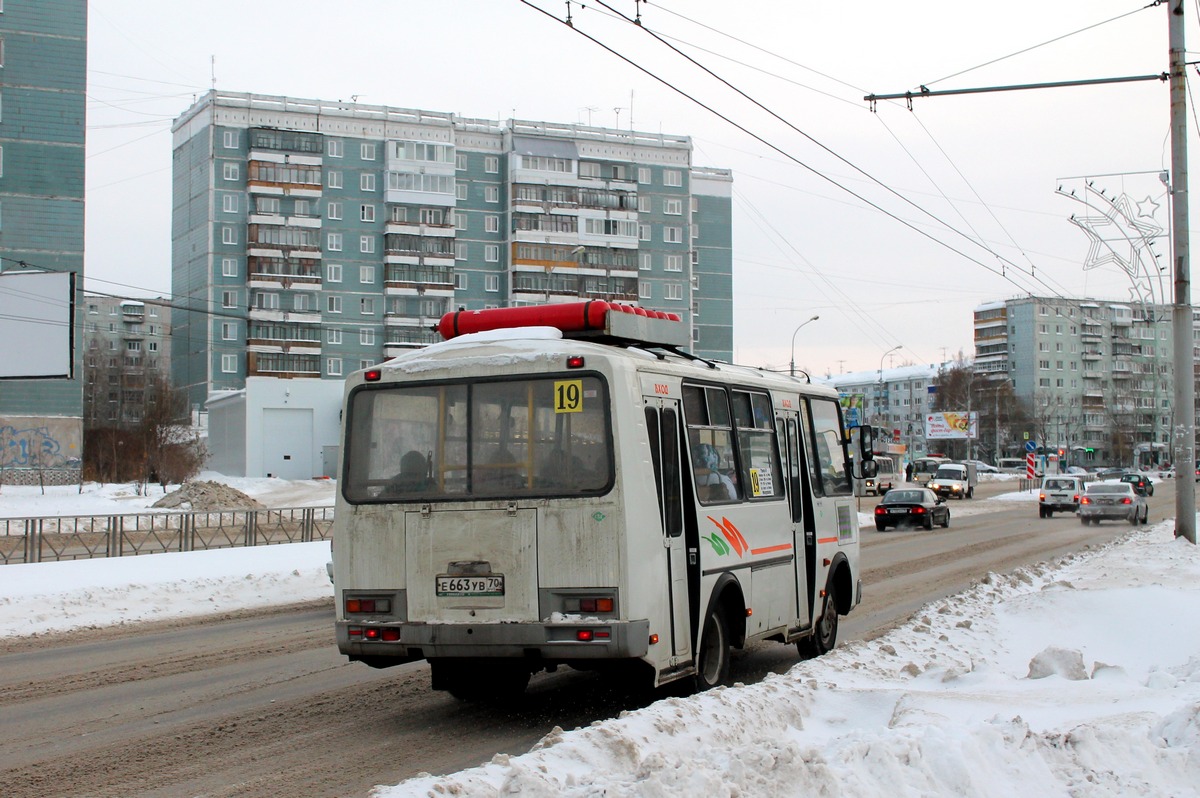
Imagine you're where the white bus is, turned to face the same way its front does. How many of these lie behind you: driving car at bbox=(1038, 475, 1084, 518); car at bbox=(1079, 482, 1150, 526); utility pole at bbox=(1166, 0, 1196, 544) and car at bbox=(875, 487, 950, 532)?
0

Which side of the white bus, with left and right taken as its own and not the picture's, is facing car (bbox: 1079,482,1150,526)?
front

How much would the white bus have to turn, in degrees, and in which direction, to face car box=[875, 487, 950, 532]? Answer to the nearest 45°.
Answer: approximately 45° to its left

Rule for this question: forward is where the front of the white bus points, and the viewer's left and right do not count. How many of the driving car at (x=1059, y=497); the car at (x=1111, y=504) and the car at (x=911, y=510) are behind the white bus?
0

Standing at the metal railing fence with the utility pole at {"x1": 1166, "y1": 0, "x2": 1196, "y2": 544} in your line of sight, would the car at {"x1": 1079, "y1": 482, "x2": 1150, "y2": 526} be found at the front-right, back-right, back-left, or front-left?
front-left

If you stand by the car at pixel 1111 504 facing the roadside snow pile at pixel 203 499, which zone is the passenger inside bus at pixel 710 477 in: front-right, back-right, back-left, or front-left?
front-left

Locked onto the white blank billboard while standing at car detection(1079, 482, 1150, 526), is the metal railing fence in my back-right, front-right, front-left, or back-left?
front-left

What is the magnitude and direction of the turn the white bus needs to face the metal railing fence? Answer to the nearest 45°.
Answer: approximately 90° to its left

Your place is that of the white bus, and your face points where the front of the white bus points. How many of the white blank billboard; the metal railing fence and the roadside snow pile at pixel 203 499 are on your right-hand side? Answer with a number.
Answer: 0

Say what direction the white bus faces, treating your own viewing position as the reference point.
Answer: facing away from the viewer and to the right of the viewer

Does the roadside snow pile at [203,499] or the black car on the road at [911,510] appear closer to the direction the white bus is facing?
the black car on the road

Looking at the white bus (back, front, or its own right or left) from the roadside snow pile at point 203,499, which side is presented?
left

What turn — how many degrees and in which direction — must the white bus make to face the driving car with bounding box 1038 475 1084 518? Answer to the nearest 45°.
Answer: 0° — it already faces it

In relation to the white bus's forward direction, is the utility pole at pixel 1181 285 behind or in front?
in front
